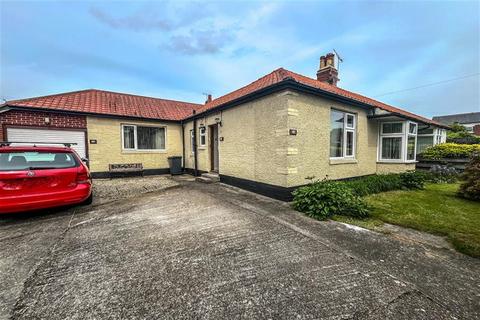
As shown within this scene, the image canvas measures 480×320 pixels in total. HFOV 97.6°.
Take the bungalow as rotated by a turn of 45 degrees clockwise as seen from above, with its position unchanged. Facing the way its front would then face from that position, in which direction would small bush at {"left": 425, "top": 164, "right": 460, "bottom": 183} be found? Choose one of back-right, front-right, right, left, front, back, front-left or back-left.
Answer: left

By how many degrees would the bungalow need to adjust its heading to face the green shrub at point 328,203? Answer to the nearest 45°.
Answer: approximately 45° to its right

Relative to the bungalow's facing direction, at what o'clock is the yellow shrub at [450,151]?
The yellow shrub is roughly at 10 o'clock from the bungalow.

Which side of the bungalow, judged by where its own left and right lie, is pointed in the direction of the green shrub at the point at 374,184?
front

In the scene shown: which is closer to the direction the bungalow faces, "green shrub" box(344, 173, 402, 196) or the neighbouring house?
the green shrub

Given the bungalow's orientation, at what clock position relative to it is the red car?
The red car is roughly at 3 o'clock from the bungalow.

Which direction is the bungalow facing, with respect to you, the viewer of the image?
facing the viewer and to the right of the viewer
